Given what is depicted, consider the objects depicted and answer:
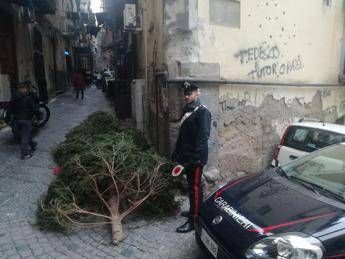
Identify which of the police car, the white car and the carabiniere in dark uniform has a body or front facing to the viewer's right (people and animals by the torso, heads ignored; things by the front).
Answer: the white car

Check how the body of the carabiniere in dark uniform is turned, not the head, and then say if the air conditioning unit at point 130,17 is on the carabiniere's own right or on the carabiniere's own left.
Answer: on the carabiniere's own right

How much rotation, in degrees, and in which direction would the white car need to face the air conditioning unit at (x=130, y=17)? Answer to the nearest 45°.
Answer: approximately 135° to its left

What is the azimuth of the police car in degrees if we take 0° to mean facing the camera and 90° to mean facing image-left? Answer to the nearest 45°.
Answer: approximately 45°

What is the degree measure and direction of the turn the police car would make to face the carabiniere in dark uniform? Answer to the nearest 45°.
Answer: approximately 90° to its right

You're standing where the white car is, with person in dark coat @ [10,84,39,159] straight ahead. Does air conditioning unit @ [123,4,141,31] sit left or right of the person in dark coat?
right

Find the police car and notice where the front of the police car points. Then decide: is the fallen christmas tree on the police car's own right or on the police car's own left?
on the police car's own right

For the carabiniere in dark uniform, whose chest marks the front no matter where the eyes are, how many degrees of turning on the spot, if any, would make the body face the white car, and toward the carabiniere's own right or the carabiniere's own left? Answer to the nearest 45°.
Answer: approximately 180°

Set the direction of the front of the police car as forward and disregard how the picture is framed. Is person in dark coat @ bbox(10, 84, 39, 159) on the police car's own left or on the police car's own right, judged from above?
on the police car's own right

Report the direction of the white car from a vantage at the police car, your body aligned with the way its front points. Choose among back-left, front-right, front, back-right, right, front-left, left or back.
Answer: back-right

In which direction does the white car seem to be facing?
to the viewer's right

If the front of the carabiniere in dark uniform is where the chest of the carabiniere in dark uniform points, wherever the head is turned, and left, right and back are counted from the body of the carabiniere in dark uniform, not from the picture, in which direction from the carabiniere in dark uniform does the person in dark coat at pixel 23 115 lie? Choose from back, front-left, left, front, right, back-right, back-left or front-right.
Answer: right

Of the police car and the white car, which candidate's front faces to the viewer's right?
the white car

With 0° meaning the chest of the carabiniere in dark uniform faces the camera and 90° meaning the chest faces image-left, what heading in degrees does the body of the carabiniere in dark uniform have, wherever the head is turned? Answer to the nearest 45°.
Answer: approximately 45°
